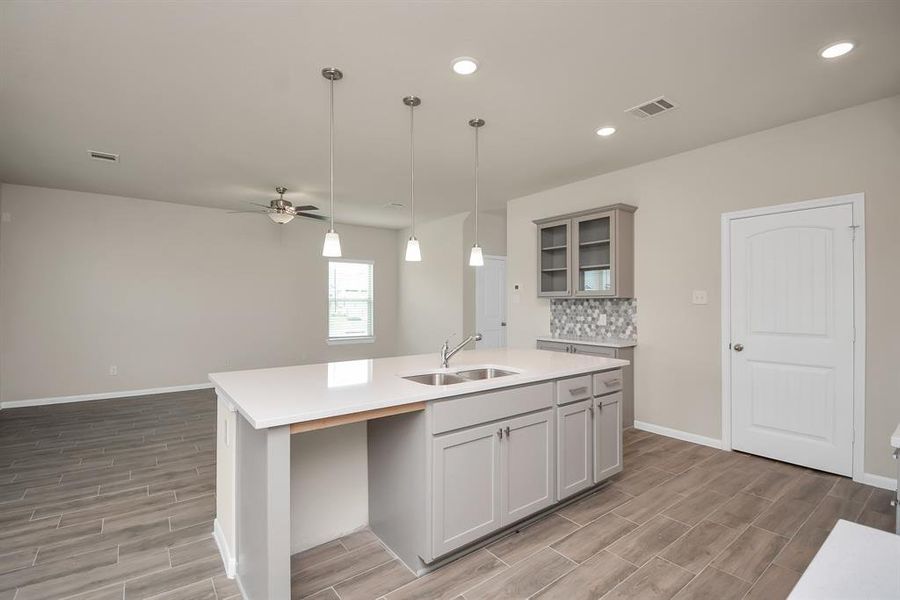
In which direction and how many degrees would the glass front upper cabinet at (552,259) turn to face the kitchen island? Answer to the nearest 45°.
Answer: approximately 45° to its left

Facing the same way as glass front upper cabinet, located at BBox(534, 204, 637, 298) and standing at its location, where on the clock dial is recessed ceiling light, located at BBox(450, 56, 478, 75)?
The recessed ceiling light is roughly at 11 o'clock from the glass front upper cabinet.

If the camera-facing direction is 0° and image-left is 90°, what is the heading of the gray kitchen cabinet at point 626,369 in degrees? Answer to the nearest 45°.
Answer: approximately 45°

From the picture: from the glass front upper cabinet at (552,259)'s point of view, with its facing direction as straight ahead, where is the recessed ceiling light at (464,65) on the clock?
The recessed ceiling light is roughly at 11 o'clock from the glass front upper cabinet.

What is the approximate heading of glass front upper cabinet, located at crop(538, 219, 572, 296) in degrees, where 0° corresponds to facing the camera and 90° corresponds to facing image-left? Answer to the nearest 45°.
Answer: approximately 45°

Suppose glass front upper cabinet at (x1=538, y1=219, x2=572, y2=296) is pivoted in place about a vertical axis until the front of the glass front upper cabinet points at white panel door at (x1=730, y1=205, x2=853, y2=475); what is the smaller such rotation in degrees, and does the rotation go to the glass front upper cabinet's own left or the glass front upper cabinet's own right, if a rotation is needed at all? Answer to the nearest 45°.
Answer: approximately 90° to the glass front upper cabinet's own left

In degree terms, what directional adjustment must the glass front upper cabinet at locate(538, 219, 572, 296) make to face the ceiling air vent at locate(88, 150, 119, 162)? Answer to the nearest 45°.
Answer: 0° — it already faces it

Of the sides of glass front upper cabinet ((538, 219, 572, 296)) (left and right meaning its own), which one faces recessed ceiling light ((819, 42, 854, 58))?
left

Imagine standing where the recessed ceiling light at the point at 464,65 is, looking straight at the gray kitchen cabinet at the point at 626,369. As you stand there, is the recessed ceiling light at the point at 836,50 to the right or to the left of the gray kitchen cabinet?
right

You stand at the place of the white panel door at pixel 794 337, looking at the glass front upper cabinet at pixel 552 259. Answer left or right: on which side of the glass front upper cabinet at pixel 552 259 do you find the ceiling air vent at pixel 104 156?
left
